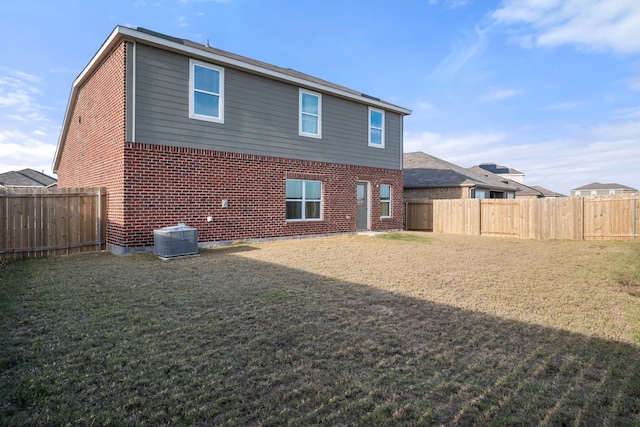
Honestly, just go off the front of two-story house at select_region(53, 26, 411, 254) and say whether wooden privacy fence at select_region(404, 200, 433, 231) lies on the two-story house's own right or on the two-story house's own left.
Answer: on the two-story house's own right

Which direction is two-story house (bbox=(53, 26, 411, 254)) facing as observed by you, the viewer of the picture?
facing away from the viewer and to the left of the viewer
